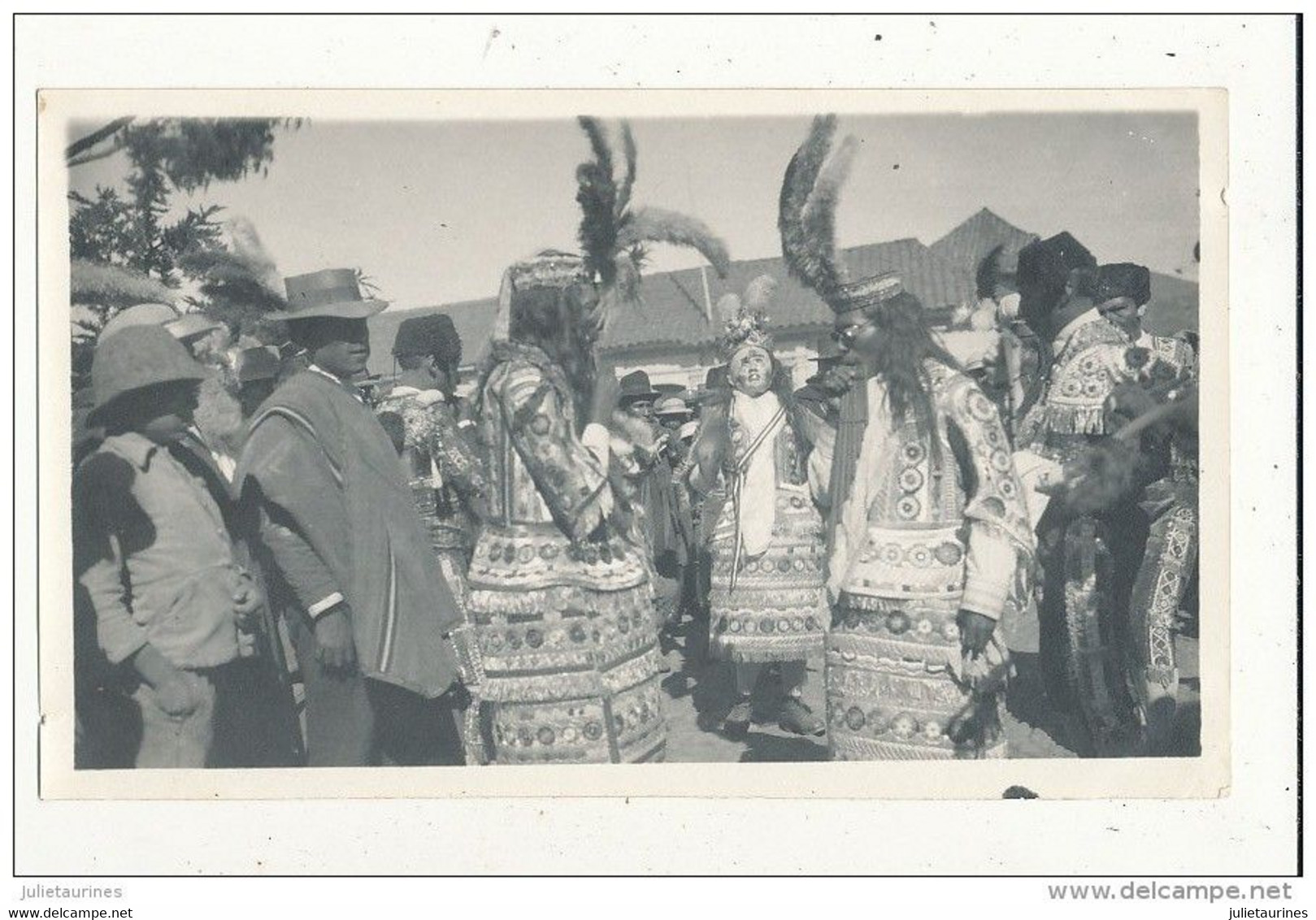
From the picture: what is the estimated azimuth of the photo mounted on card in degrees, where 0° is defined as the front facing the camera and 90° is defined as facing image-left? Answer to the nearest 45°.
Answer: approximately 0°
